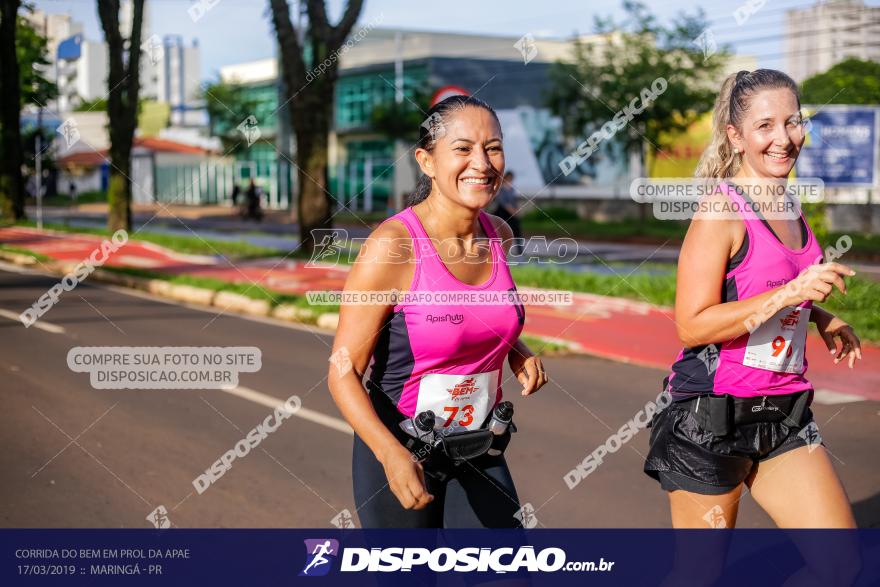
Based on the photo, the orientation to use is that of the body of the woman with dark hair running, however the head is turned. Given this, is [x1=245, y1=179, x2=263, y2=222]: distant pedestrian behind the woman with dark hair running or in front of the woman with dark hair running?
behind

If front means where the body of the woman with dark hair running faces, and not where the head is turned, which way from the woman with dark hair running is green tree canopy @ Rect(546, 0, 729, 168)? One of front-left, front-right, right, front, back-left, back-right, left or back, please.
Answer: back-left

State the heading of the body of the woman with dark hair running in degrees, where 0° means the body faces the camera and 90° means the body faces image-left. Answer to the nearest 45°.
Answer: approximately 315°
